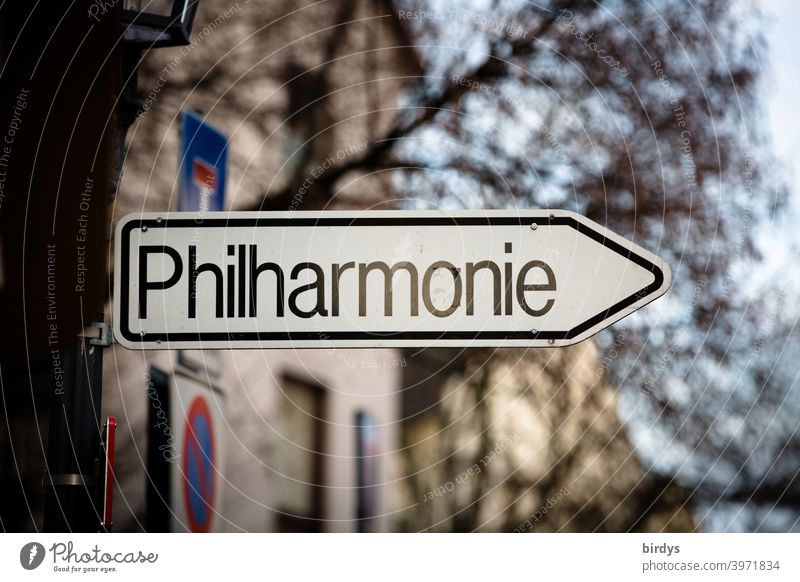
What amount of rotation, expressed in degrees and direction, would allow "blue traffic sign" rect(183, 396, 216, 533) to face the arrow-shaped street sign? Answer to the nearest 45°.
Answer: approximately 45° to its right

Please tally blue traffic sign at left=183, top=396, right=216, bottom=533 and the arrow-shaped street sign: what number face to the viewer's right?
1

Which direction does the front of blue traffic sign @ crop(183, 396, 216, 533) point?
to the viewer's right

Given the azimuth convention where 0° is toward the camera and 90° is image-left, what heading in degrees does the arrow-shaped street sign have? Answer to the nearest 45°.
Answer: approximately 0°

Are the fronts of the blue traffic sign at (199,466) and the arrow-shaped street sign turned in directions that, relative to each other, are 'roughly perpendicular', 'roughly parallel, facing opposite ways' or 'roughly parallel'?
roughly perpendicular
